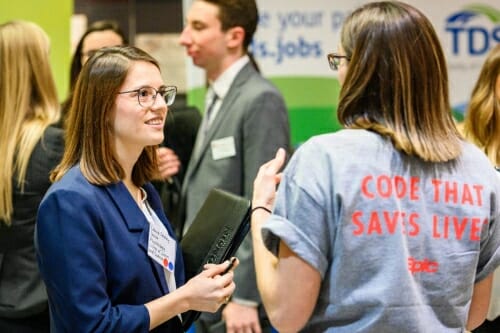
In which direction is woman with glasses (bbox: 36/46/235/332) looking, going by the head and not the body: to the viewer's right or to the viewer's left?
to the viewer's right

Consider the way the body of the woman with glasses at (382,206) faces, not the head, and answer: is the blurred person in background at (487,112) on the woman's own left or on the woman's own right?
on the woman's own right

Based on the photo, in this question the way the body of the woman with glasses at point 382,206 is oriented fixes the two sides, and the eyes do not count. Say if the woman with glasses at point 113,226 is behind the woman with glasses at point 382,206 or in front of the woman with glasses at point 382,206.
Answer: in front

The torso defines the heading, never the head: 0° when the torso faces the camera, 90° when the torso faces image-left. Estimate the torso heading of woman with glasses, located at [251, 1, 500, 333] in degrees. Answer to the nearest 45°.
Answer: approximately 135°

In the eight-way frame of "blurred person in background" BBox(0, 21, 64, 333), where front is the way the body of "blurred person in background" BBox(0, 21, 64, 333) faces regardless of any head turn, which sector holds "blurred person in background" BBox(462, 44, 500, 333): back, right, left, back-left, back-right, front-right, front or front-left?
right

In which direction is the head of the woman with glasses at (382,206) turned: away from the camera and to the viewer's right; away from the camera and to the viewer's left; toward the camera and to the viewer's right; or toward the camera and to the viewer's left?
away from the camera and to the viewer's left

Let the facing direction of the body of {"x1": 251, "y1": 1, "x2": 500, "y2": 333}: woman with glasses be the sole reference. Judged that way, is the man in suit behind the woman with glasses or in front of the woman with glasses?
in front

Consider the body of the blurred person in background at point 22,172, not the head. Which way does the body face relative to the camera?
away from the camera

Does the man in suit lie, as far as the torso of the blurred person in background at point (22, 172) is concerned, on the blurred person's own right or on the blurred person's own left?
on the blurred person's own right

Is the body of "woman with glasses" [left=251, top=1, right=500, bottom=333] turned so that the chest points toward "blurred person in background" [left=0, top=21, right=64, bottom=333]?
yes

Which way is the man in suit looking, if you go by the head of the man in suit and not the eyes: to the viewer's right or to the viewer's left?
to the viewer's left
